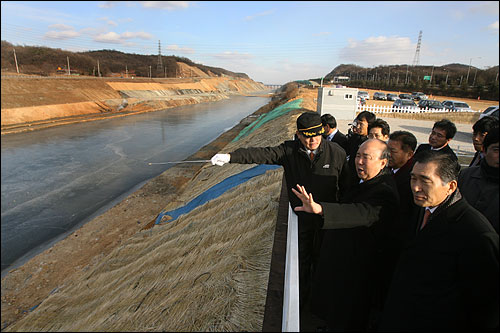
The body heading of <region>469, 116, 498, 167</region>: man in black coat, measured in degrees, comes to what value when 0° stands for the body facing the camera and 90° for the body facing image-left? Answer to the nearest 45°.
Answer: approximately 45°

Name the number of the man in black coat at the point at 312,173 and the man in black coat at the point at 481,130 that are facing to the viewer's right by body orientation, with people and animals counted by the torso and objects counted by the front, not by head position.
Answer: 0

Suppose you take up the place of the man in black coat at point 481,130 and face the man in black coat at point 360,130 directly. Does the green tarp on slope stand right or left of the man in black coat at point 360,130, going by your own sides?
right

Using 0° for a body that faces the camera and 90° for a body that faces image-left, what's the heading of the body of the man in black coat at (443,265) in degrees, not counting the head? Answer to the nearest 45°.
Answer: approximately 45°

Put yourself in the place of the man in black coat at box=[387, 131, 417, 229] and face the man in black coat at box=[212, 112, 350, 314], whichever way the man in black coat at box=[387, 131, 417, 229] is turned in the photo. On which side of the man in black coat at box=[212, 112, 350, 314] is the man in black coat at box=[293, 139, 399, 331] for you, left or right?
left

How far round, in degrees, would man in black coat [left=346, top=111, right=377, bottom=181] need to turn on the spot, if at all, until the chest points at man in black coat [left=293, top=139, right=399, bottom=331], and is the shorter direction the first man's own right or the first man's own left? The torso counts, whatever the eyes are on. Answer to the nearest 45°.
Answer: approximately 45° to the first man's own left

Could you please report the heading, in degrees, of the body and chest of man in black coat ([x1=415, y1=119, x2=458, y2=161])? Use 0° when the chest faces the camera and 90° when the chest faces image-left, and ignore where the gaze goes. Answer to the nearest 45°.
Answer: approximately 45°

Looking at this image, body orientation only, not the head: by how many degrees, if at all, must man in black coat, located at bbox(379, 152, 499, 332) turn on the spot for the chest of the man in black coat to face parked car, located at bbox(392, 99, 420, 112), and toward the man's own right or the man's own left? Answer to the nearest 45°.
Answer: approximately 135° to the man's own right
